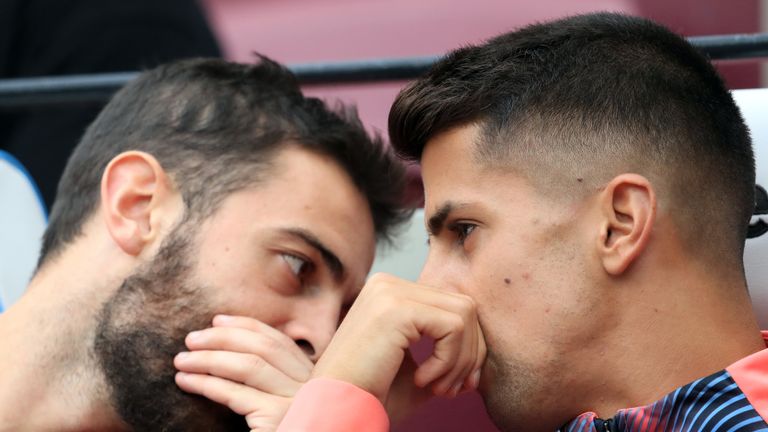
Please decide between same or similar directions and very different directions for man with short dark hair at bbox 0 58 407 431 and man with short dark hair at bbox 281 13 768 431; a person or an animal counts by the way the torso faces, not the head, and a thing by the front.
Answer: very different directions

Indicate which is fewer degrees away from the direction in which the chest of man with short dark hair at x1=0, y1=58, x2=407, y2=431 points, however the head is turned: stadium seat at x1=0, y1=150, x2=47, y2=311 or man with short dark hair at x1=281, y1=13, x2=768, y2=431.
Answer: the man with short dark hair

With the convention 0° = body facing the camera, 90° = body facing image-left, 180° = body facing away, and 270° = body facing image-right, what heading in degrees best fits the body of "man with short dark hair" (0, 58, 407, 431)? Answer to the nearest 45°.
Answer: approximately 315°

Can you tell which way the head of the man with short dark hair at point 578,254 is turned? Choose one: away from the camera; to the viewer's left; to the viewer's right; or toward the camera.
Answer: to the viewer's left

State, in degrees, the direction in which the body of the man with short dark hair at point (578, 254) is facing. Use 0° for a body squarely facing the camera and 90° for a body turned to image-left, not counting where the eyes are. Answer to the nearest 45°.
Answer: approximately 90°

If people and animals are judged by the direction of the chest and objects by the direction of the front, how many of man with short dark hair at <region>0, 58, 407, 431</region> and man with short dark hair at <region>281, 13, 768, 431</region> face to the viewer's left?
1

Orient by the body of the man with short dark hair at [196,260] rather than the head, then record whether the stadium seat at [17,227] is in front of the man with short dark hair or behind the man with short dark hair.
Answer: behind

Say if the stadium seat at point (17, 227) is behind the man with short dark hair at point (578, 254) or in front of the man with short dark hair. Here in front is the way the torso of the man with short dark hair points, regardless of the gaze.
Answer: in front

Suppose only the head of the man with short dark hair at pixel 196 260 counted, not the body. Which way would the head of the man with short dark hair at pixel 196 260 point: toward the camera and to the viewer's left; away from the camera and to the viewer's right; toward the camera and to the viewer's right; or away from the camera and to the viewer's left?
toward the camera and to the viewer's right
